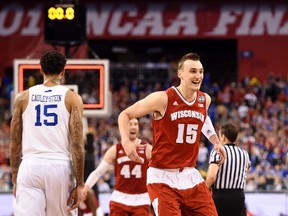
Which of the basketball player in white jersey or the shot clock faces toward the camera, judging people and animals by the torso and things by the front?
the shot clock

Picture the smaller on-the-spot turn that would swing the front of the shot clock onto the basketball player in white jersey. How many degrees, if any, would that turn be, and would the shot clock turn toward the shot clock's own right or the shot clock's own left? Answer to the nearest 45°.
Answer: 0° — it already faces them

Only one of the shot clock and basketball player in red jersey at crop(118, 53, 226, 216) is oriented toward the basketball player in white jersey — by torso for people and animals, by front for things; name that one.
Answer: the shot clock

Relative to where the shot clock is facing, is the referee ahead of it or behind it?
ahead

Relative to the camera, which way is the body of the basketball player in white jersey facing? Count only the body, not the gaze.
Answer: away from the camera

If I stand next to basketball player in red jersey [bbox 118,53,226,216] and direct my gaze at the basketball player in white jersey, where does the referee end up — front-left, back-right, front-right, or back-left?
back-right

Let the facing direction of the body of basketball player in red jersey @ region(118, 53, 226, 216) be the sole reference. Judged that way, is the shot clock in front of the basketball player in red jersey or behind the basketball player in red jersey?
behind

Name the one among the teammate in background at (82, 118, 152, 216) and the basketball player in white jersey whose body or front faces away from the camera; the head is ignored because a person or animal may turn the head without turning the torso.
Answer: the basketball player in white jersey

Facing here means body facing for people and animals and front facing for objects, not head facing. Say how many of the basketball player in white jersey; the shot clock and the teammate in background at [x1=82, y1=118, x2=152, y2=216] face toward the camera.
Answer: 2

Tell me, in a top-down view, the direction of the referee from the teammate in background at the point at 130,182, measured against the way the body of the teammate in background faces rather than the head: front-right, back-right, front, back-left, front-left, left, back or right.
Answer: front-left

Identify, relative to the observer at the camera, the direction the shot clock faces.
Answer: facing the viewer

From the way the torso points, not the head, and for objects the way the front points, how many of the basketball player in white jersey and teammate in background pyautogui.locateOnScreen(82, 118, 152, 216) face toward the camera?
1

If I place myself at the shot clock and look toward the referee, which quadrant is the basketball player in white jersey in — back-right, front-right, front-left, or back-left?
front-right

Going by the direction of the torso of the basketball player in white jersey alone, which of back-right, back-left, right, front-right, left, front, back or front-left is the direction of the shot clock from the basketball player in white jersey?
front
